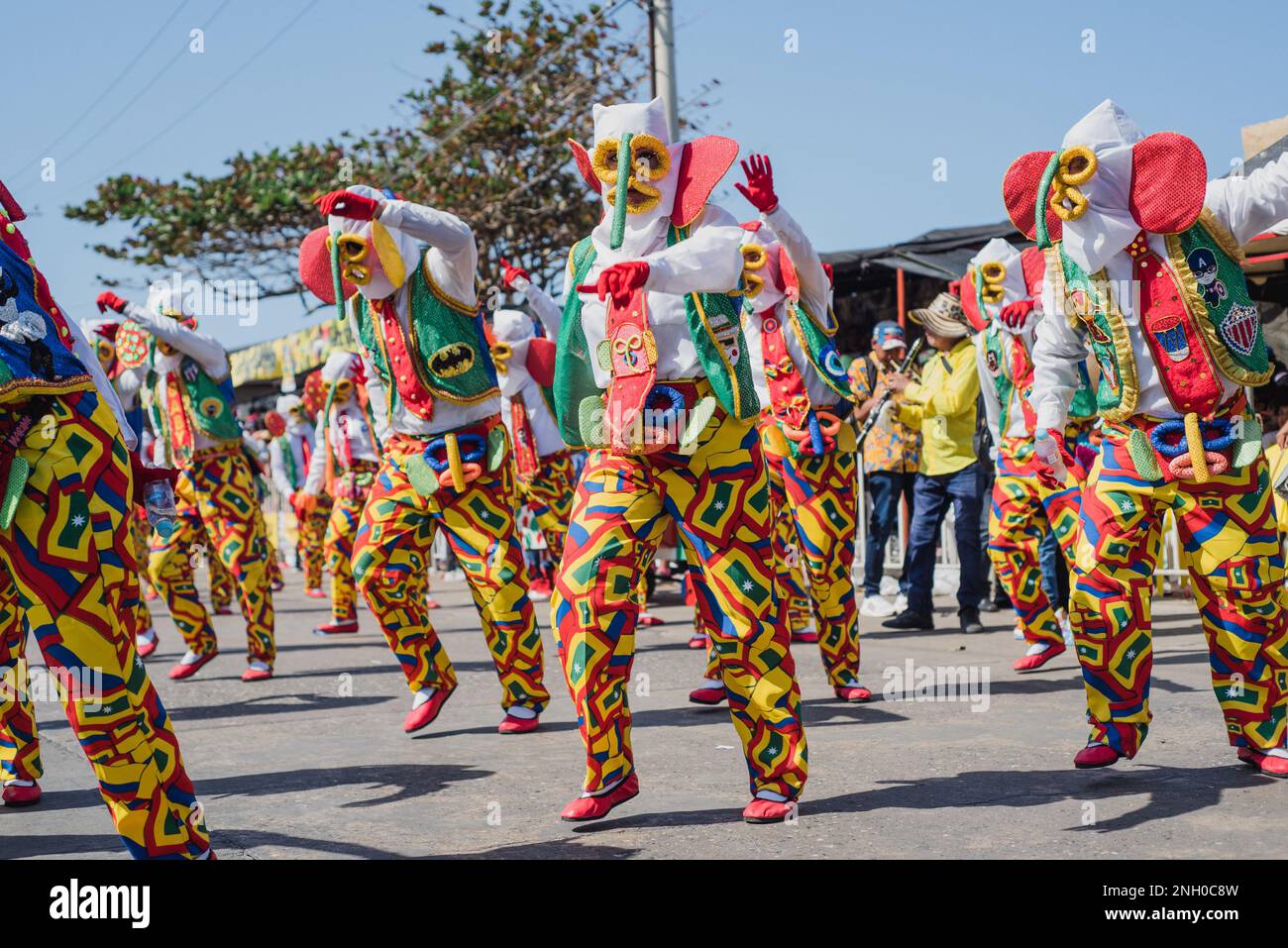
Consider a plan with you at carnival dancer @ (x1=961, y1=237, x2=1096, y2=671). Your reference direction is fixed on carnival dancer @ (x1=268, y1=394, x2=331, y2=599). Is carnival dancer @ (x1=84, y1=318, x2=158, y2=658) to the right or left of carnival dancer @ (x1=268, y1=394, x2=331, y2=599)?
left

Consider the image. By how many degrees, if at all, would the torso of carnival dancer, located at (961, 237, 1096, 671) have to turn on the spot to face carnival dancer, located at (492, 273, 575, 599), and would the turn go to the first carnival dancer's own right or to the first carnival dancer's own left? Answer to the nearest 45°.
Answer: approximately 90° to the first carnival dancer's own right

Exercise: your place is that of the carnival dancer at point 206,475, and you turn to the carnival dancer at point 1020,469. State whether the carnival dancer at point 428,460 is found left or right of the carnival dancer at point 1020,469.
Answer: right

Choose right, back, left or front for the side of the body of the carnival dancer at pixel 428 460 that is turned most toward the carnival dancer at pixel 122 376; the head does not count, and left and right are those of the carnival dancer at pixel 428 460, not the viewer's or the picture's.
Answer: right

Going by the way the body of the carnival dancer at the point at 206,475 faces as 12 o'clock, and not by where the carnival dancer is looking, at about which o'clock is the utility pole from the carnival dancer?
The utility pole is roughly at 6 o'clock from the carnival dancer.

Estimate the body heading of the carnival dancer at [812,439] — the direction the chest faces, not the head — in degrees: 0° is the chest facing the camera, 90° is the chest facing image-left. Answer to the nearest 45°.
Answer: approximately 45°

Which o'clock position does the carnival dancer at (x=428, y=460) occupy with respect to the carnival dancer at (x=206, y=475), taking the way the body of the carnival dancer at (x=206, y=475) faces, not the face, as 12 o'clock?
the carnival dancer at (x=428, y=460) is roughly at 10 o'clock from the carnival dancer at (x=206, y=475).
